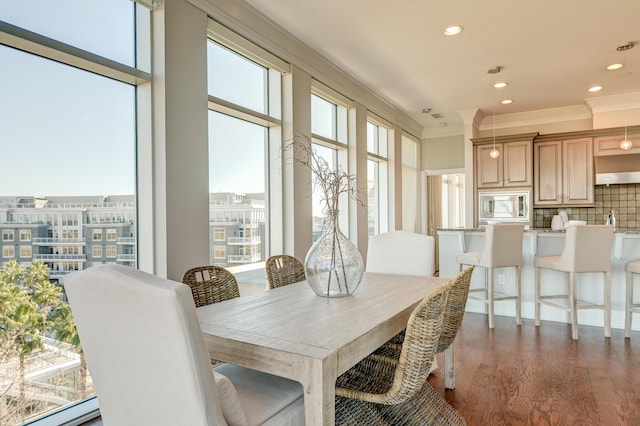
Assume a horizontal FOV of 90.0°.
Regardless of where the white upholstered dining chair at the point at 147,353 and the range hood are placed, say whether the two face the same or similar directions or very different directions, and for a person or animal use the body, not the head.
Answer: very different directions

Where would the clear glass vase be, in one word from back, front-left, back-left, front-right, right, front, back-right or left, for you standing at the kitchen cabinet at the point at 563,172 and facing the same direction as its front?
front

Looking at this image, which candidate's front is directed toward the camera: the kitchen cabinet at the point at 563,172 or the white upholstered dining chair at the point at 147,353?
the kitchen cabinet

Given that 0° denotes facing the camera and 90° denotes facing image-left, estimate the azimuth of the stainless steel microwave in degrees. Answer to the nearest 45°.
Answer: approximately 0°

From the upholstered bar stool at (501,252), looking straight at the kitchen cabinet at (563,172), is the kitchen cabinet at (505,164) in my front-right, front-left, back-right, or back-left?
front-left

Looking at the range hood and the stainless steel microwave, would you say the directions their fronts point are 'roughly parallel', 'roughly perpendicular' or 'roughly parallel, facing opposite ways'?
roughly parallel

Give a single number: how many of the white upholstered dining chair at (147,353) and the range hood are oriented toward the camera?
1

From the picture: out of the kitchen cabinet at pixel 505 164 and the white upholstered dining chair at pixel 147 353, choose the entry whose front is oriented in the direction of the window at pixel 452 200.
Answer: the white upholstered dining chair

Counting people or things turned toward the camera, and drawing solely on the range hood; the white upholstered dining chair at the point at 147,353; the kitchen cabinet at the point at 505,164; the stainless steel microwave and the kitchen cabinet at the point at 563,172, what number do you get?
4

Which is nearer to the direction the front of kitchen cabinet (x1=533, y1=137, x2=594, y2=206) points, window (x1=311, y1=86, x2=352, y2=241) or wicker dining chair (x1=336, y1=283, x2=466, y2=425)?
the wicker dining chair

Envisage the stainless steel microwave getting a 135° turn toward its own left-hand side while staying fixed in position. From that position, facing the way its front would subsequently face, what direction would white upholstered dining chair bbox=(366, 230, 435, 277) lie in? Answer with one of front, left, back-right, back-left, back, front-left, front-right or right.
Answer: back-right

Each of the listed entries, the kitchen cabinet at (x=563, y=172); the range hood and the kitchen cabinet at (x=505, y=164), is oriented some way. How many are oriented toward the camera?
3

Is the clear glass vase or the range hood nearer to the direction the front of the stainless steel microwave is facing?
the clear glass vase

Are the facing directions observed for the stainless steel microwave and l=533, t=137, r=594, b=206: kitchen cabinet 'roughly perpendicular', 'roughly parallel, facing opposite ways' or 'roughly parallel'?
roughly parallel

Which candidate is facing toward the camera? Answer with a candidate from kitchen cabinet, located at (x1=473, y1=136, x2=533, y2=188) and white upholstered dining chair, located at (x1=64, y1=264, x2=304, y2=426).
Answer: the kitchen cabinet

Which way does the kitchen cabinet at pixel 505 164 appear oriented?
toward the camera

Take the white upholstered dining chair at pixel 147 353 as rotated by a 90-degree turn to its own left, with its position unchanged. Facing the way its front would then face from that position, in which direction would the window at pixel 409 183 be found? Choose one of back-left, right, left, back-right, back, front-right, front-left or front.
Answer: right

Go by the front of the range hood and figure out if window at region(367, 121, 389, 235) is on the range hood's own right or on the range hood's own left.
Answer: on the range hood's own right
